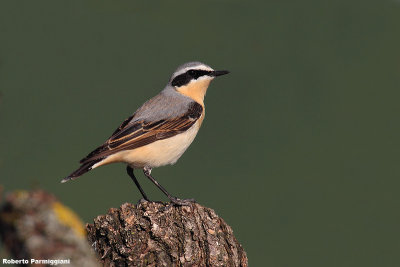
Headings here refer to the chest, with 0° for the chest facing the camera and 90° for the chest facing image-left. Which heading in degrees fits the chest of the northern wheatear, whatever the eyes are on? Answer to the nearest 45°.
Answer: approximately 270°
